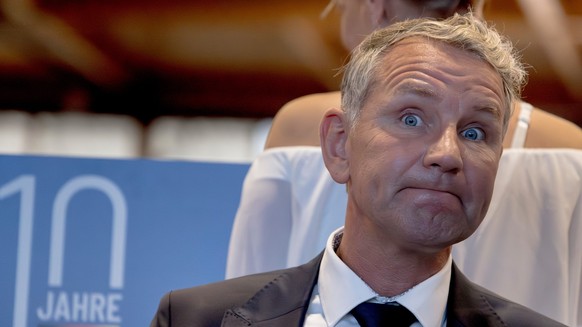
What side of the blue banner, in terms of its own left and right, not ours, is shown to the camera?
front

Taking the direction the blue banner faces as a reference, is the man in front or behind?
in front

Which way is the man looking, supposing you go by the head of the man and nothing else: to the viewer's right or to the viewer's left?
to the viewer's right
